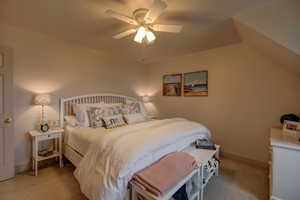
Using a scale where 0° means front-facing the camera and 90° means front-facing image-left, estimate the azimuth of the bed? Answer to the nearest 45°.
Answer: approximately 315°

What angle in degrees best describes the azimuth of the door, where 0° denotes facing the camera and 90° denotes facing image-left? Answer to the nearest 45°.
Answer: approximately 315°

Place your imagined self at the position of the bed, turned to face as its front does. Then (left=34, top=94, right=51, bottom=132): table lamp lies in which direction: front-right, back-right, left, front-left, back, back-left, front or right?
back

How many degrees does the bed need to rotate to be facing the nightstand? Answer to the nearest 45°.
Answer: approximately 180°

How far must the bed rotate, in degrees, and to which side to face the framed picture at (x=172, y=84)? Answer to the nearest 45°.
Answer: approximately 90° to its left
